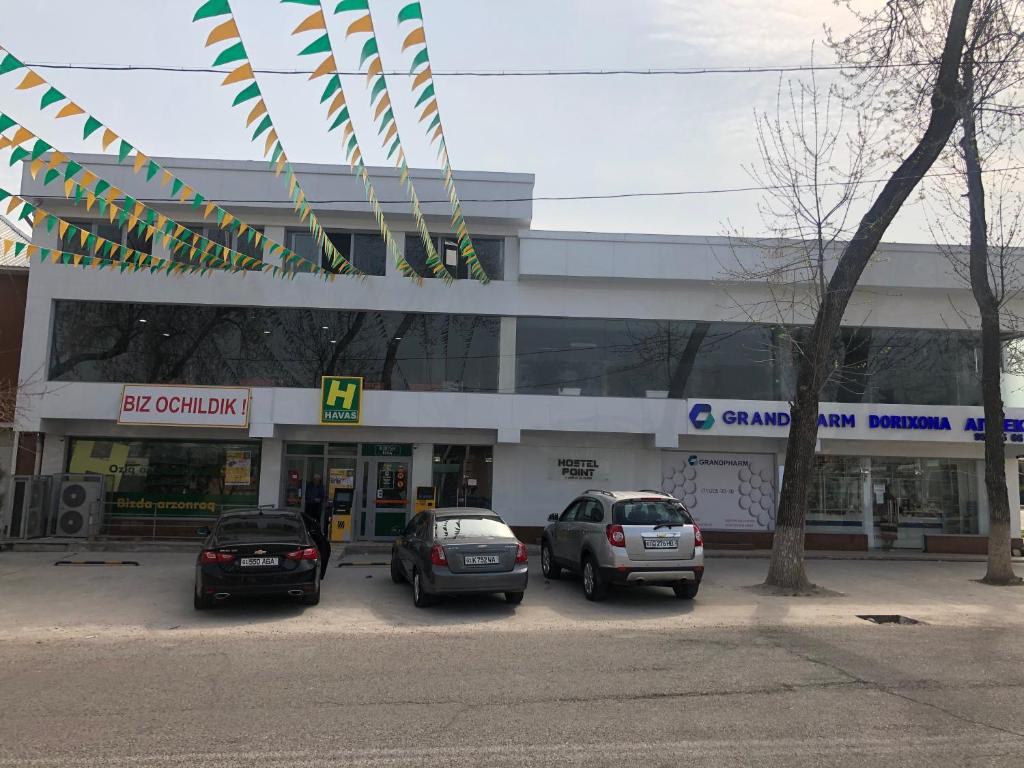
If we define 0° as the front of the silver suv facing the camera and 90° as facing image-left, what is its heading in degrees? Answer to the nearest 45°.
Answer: approximately 135°

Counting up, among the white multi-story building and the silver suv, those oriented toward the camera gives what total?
1

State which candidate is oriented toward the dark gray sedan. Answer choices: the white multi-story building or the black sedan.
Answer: the white multi-story building

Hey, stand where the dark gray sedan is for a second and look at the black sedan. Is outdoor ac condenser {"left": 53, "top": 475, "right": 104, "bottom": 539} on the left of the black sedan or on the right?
right

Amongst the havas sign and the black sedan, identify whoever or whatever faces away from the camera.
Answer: the black sedan

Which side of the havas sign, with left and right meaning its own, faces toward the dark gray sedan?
front

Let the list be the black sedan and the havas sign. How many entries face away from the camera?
1

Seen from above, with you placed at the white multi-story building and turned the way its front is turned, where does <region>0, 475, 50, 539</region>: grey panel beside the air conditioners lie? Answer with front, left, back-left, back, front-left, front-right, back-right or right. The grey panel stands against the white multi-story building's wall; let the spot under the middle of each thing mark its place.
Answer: right

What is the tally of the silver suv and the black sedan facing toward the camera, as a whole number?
0

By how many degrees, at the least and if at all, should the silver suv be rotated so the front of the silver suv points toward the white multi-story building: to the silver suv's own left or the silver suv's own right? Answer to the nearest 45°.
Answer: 0° — it already faces it

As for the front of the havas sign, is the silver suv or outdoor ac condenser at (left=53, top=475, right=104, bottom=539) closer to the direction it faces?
the silver suv

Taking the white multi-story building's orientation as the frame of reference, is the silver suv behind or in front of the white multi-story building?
in front

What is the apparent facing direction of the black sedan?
away from the camera

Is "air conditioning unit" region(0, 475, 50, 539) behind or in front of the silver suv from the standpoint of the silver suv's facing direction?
in front

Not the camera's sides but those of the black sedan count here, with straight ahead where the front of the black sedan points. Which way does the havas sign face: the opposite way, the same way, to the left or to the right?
the opposite way
